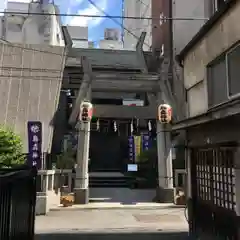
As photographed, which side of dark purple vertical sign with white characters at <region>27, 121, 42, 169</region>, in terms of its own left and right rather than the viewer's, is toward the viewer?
front

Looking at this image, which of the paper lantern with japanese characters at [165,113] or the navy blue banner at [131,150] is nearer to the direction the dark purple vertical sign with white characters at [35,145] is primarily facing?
the paper lantern with japanese characters

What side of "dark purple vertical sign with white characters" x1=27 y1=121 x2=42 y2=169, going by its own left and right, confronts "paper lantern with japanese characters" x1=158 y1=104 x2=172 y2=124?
left

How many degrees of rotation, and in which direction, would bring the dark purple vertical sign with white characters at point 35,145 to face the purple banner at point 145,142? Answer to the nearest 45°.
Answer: approximately 135° to its left

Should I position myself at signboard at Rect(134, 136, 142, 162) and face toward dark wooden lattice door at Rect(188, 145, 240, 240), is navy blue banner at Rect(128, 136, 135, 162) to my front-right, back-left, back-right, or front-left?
back-right

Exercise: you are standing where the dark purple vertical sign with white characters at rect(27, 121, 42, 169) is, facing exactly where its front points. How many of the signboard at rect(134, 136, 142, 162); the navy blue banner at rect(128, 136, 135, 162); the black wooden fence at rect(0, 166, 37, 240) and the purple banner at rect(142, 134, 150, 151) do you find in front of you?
1

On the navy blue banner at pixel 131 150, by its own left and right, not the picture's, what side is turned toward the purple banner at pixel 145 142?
left

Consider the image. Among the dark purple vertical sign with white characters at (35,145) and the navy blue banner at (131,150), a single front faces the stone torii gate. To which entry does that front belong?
the navy blue banner at (131,150)

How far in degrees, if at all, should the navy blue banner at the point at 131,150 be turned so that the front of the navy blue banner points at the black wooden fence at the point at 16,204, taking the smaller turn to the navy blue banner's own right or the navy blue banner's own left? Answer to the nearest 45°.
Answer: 0° — it already faces it

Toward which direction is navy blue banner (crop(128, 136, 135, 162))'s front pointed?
toward the camera

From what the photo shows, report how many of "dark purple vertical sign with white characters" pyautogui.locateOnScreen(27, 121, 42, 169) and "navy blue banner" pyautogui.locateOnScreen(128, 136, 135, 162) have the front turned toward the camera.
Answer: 2

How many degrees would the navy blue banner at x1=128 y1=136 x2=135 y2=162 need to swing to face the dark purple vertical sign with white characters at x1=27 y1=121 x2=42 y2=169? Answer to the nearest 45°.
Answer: approximately 45° to its right

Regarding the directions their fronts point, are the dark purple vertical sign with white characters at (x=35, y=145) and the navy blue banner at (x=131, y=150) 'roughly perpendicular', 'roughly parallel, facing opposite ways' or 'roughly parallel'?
roughly parallel

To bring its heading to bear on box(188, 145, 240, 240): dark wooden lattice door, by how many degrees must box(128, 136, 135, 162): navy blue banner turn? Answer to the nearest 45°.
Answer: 0° — it already faces it
